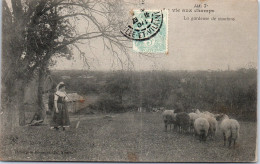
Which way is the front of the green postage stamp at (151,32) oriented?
toward the camera

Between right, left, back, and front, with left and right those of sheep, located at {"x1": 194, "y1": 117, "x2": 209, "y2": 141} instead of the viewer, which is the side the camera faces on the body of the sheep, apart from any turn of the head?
back
